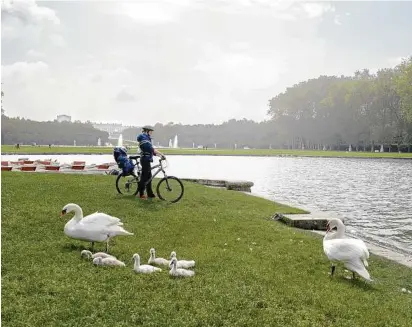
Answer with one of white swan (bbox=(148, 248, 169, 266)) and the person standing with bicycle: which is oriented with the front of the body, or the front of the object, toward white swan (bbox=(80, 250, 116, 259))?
white swan (bbox=(148, 248, 169, 266))

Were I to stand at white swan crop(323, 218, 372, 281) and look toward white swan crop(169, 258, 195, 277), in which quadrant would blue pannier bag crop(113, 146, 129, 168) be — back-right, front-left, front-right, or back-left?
front-right

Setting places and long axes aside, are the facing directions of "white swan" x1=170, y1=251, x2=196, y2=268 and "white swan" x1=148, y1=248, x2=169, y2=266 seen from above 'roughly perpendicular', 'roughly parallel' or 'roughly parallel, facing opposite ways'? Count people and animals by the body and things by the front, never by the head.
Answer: roughly parallel

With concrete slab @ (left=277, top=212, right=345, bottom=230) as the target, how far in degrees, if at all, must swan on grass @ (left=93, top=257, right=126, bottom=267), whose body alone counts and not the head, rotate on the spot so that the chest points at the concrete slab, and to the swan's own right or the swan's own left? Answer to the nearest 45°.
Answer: approximately 135° to the swan's own right

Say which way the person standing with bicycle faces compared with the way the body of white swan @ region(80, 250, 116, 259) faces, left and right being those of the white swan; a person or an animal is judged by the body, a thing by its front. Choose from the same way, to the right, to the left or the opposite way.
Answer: the opposite way

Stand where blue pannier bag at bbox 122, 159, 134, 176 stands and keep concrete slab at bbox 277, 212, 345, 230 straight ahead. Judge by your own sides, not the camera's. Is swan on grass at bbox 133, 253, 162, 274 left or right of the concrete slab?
right

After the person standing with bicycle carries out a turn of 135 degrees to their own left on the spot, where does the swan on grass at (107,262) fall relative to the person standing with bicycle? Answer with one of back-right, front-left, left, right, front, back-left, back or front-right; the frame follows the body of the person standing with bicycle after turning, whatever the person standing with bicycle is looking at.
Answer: back-left

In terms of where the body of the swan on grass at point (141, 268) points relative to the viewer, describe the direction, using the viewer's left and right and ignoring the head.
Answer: facing to the left of the viewer

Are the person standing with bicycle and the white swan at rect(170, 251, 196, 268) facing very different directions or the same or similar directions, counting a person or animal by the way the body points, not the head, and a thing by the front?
very different directions

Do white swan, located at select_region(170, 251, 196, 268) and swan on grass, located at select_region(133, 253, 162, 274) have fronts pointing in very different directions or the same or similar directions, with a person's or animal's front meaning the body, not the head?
same or similar directions

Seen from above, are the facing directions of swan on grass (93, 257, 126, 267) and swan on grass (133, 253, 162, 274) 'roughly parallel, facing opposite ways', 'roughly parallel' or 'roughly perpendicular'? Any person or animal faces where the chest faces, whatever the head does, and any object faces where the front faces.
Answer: roughly parallel

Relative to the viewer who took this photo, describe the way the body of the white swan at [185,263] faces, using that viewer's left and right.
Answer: facing to the left of the viewer

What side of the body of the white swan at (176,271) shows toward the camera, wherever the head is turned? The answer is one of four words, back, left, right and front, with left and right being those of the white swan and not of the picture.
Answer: left

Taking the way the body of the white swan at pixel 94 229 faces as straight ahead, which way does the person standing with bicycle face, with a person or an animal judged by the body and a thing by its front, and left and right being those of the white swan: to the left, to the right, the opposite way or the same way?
the opposite way
